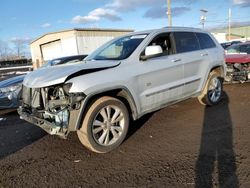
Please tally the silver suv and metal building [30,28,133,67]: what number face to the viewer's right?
0

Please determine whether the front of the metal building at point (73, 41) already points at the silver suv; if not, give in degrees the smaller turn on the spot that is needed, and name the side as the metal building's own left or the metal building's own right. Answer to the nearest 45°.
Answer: approximately 45° to the metal building's own left

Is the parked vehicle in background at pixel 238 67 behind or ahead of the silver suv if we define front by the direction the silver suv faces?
behind

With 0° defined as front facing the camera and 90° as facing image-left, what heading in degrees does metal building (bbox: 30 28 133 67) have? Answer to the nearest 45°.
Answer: approximately 45°

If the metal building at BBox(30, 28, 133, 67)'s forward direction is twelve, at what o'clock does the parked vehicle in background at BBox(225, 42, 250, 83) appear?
The parked vehicle in background is roughly at 10 o'clock from the metal building.

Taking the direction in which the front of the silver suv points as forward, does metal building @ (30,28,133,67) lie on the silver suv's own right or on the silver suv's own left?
on the silver suv's own right

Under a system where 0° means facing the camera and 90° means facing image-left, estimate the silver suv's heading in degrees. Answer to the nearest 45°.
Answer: approximately 45°
